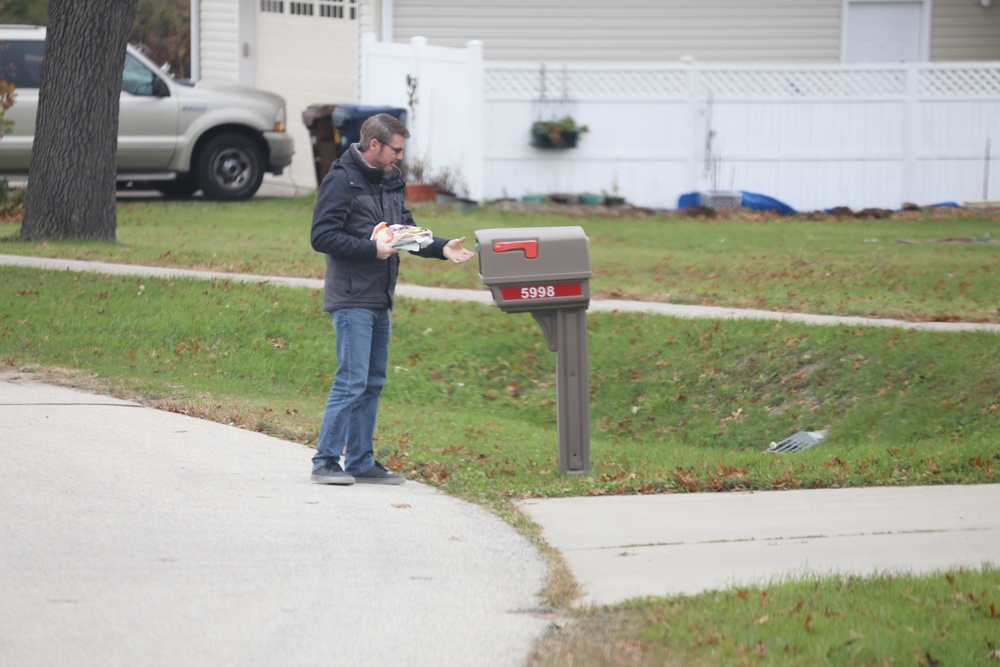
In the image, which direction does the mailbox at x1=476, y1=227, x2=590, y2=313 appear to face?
to the viewer's left

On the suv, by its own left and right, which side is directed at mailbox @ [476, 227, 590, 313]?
right

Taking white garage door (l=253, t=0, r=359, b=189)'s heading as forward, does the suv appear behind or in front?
in front

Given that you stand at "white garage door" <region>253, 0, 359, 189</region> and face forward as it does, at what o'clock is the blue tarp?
The blue tarp is roughly at 10 o'clock from the white garage door.

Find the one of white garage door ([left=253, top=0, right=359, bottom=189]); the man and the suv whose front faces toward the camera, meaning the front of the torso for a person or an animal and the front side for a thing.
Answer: the white garage door

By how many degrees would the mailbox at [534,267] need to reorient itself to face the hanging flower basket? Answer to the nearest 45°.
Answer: approximately 90° to its right

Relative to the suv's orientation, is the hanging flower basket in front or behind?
in front

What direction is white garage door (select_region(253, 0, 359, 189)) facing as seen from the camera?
toward the camera

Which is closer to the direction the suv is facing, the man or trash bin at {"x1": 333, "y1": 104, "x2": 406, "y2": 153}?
the trash bin

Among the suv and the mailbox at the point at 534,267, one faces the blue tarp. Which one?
the suv

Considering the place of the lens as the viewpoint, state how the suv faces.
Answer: facing to the right of the viewer

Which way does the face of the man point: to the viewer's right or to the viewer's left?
to the viewer's right

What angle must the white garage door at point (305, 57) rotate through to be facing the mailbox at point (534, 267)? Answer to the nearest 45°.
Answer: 0° — it already faces it

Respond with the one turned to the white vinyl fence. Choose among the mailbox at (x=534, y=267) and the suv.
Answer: the suv

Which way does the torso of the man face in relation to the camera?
to the viewer's right
